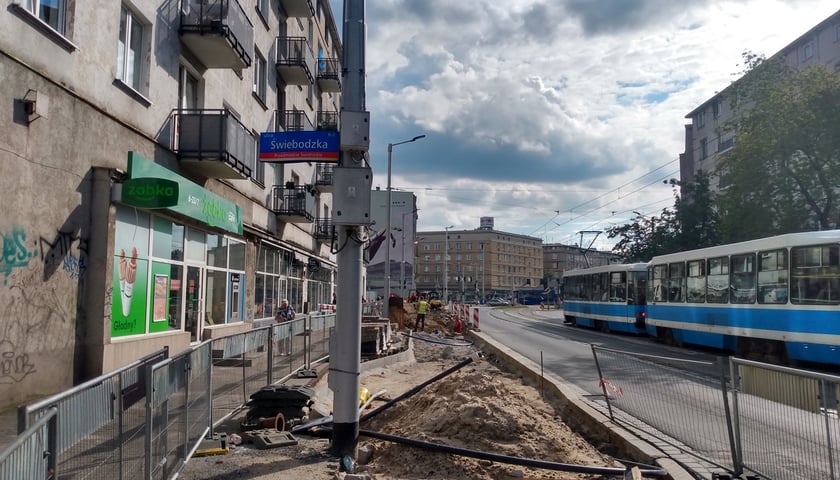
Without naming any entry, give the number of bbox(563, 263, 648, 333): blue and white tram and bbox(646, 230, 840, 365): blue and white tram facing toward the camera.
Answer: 0

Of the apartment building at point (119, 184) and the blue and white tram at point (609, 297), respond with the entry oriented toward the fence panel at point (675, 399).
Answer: the apartment building

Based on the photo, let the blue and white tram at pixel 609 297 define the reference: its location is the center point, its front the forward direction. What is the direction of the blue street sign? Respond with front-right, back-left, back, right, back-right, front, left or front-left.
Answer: back-left

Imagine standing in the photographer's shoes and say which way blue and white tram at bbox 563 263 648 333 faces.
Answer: facing away from the viewer and to the left of the viewer

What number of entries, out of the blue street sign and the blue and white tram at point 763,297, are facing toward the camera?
1

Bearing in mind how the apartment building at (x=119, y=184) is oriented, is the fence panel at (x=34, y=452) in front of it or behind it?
in front

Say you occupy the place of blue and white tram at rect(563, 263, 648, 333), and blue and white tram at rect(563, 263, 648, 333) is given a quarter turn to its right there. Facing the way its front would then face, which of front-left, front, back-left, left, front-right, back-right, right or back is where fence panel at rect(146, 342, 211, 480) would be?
back-right

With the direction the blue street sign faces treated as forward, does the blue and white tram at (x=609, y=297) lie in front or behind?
behind

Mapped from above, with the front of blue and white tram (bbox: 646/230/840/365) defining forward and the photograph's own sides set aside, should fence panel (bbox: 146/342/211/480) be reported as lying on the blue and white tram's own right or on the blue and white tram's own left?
on the blue and white tram's own left

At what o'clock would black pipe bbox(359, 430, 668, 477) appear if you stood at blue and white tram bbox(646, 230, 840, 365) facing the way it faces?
The black pipe is roughly at 8 o'clock from the blue and white tram.

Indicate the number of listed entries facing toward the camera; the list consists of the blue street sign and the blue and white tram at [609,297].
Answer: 1

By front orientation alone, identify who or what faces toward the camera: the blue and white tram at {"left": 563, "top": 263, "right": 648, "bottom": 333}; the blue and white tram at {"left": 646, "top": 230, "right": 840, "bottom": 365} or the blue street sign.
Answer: the blue street sign

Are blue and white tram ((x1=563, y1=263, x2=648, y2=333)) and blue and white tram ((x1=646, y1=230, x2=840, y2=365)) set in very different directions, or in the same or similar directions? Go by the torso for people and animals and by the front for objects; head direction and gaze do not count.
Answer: same or similar directions

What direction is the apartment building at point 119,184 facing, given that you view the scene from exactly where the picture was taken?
facing the viewer and to the right of the viewer

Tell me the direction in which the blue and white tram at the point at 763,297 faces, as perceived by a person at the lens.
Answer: facing away from the viewer and to the left of the viewer

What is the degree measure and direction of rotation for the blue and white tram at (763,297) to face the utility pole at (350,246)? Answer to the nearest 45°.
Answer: approximately 135° to its left

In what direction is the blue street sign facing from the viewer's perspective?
toward the camera

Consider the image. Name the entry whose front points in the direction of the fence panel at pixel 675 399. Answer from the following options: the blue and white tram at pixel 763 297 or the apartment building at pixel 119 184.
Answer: the apartment building

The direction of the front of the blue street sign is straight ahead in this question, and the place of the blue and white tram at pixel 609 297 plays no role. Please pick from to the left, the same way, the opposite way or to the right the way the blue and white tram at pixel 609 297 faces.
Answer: the opposite way
